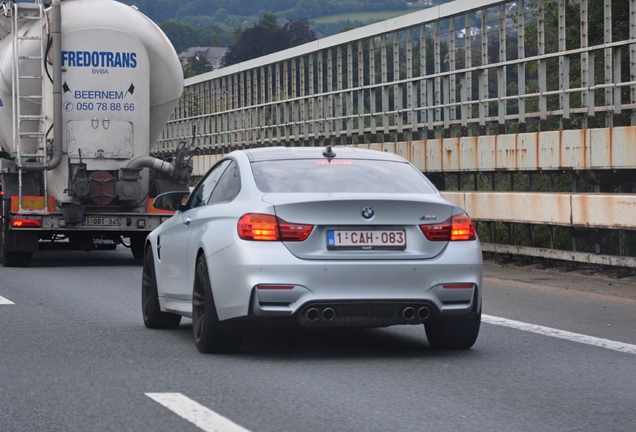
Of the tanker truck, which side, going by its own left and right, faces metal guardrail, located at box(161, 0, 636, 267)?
right

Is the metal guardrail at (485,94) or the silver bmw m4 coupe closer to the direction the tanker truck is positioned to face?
the metal guardrail

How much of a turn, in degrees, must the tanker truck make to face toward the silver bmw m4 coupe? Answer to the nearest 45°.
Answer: approximately 180°

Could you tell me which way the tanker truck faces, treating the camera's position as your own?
facing away from the viewer
